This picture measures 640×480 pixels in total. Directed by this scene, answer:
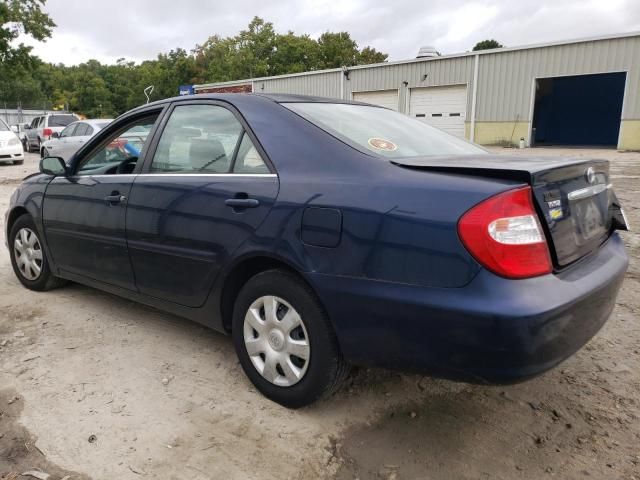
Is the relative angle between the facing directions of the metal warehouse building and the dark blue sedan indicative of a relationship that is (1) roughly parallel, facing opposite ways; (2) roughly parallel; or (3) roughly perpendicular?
roughly perpendicular

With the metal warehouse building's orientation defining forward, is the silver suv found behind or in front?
in front

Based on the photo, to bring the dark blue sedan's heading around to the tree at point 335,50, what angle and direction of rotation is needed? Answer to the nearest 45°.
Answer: approximately 45° to its right

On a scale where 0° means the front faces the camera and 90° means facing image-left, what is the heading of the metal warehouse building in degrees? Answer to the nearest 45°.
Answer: approximately 45°

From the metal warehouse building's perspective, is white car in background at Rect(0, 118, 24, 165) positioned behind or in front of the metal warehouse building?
in front

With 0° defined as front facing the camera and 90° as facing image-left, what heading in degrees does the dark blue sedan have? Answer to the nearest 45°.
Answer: approximately 135°

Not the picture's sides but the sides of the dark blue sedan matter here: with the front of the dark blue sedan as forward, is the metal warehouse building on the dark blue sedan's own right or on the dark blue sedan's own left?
on the dark blue sedan's own right
